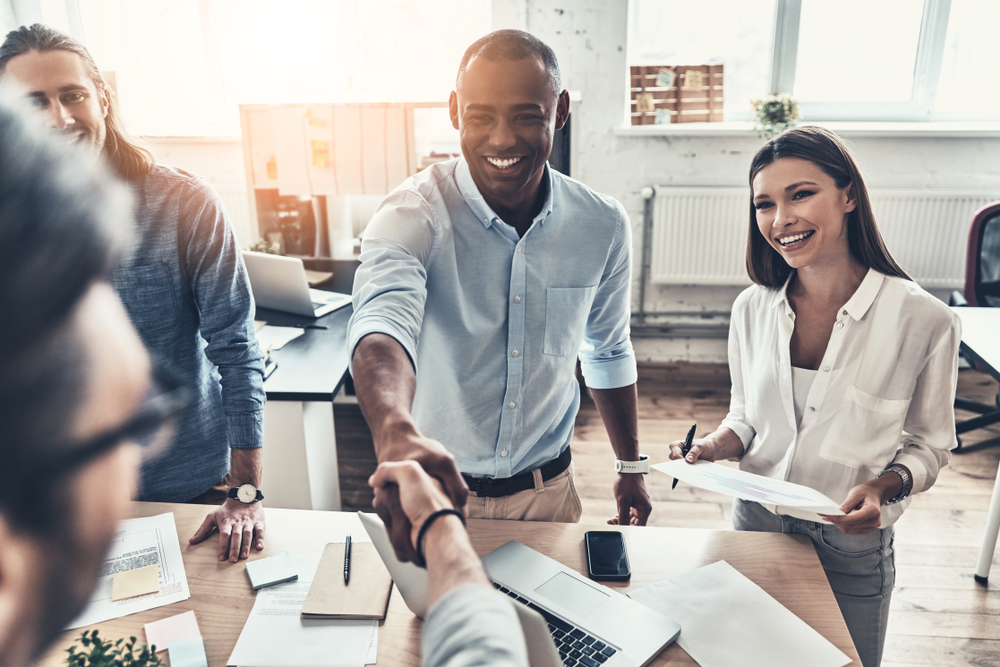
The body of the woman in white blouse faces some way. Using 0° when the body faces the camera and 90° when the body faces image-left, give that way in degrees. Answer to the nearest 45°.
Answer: approximately 45°

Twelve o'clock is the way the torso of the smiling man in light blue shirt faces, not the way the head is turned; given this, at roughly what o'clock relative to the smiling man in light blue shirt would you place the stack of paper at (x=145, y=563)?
The stack of paper is roughly at 2 o'clock from the smiling man in light blue shirt.

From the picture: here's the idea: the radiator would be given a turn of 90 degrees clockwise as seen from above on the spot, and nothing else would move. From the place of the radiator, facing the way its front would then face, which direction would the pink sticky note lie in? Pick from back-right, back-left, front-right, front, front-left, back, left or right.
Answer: left

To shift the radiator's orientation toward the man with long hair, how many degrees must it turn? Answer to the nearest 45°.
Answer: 0° — it already faces them

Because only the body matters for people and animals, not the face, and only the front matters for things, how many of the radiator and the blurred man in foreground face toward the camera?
1

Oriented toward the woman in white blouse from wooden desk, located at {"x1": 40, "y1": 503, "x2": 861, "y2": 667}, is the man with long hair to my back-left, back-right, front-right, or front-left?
back-left

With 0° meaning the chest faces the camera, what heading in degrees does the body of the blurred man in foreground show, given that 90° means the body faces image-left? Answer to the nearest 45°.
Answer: approximately 225°

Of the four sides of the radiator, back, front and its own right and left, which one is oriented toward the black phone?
front

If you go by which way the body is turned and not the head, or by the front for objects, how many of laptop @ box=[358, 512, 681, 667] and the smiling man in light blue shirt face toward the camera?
1

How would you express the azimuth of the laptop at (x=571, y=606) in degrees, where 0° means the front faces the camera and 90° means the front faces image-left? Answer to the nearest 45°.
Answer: approximately 225°

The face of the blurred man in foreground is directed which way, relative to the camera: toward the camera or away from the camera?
away from the camera

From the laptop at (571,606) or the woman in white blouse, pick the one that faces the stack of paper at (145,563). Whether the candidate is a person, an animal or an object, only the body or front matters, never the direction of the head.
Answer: the woman in white blouse

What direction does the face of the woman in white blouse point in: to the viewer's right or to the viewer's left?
to the viewer's left

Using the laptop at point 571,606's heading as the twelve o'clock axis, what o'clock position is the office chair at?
The office chair is roughly at 12 o'clock from the laptop.

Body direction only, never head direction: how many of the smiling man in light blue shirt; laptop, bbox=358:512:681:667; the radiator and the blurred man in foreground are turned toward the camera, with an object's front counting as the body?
2
